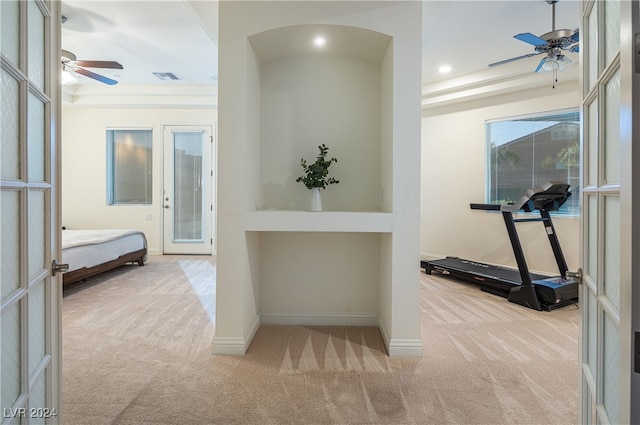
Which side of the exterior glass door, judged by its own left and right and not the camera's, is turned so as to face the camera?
front

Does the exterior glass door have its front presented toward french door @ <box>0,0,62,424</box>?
yes

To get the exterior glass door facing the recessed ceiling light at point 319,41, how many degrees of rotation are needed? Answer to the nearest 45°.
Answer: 0° — it already faces it

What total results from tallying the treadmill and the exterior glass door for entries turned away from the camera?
0

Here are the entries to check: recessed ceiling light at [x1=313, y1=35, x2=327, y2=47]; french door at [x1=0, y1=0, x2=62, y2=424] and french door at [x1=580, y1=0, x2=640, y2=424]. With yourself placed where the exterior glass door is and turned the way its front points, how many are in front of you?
3

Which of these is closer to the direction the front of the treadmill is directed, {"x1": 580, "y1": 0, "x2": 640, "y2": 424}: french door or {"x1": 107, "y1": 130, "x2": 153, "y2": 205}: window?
the french door

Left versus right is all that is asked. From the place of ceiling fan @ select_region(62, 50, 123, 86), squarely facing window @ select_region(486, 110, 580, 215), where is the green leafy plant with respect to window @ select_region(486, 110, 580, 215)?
right

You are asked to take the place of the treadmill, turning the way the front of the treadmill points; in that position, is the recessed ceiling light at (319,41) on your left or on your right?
on your right

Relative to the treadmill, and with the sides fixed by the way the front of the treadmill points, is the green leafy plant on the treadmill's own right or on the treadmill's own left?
on the treadmill's own right

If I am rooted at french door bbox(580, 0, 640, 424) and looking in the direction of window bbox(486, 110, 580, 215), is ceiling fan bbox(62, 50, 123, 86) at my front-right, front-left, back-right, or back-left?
front-left

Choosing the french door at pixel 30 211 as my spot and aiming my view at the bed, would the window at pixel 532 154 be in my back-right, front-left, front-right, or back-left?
front-right
